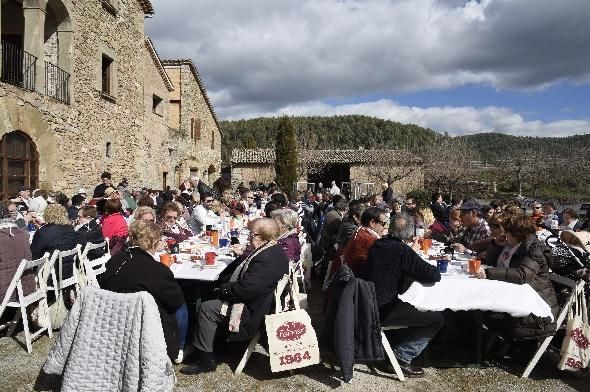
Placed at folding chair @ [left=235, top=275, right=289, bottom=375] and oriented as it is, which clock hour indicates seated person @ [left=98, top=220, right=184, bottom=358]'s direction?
The seated person is roughly at 11 o'clock from the folding chair.

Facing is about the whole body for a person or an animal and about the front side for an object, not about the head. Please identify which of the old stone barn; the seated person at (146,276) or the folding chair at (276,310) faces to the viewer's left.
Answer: the folding chair

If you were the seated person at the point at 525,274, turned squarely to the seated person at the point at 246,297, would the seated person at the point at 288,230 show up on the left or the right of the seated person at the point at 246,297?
right

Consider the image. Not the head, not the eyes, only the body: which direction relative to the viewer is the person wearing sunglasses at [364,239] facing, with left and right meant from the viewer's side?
facing to the right of the viewer

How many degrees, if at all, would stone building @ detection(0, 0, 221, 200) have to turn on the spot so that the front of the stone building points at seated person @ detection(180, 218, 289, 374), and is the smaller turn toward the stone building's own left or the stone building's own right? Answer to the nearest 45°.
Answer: approximately 45° to the stone building's own right

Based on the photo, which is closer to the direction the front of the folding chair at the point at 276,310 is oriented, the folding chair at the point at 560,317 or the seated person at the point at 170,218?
the seated person

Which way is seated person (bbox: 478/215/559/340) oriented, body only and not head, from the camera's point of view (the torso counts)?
to the viewer's left

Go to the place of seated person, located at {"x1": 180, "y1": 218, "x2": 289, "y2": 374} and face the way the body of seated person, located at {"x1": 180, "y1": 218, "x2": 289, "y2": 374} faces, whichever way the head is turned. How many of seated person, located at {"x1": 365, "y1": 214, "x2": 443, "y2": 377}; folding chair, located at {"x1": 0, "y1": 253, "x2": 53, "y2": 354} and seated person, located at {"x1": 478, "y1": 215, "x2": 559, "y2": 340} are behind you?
2

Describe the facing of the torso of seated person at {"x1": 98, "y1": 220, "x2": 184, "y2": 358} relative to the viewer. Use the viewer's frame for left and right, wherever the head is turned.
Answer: facing away from the viewer and to the right of the viewer

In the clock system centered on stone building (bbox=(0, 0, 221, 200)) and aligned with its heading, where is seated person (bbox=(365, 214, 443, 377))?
The seated person is roughly at 1 o'clock from the stone building.

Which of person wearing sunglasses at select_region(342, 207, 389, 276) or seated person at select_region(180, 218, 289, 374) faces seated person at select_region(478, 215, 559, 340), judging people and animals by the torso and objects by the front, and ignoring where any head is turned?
the person wearing sunglasses

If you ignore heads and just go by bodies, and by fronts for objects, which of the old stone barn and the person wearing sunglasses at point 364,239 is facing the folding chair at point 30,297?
the old stone barn

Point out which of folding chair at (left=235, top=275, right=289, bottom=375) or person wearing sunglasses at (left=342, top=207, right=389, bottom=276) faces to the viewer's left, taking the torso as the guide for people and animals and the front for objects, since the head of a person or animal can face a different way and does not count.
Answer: the folding chair

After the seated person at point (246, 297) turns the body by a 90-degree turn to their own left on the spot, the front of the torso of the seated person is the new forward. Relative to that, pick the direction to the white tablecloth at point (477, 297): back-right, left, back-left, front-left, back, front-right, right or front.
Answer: left
